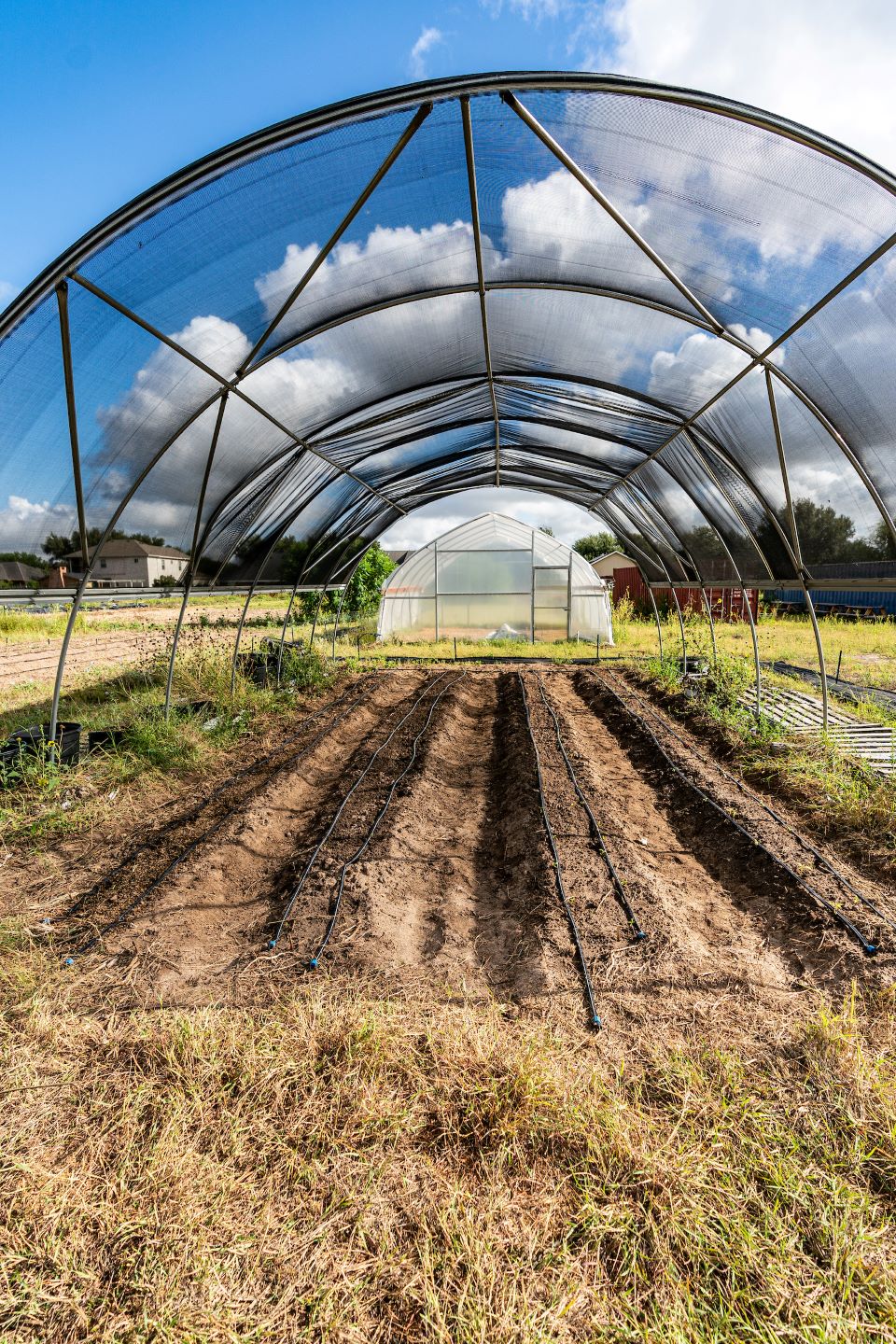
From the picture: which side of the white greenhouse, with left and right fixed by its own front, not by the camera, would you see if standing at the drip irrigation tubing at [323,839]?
front

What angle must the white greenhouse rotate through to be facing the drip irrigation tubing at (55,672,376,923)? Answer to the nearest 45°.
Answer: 0° — it already faces it

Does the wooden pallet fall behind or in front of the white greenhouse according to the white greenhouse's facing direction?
in front

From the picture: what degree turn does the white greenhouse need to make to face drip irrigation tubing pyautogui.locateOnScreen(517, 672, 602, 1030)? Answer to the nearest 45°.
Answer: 0° — it already faces it

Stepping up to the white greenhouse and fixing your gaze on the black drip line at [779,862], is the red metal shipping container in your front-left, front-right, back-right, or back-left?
back-left

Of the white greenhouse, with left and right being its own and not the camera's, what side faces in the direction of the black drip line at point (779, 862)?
front

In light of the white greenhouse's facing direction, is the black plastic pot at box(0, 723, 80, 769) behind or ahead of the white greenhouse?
ahead

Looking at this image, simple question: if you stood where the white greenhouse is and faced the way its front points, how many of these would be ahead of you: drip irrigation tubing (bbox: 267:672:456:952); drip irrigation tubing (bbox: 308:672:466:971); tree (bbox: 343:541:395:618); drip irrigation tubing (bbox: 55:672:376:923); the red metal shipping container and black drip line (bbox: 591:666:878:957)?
4

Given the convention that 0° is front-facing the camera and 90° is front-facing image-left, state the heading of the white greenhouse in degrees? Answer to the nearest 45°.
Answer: approximately 0°

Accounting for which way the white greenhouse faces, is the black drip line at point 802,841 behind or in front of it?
in front
